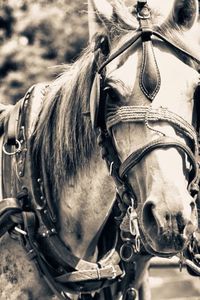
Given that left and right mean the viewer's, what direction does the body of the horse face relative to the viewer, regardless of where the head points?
facing the viewer and to the right of the viewer
